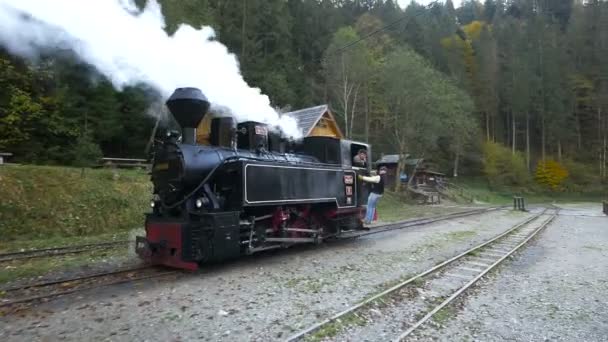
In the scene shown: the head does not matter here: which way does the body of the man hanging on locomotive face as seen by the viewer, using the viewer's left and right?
facing to the left of the viewer

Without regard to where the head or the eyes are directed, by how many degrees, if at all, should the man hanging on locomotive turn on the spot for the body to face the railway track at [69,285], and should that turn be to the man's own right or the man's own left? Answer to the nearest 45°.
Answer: approximately 45° to the man's own left

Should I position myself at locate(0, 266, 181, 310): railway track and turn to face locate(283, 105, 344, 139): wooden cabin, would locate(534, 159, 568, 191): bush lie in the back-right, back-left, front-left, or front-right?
front-right

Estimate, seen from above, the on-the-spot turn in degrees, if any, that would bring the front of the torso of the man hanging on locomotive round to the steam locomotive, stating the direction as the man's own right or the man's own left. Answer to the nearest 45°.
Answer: approximately 45° to the man's own left

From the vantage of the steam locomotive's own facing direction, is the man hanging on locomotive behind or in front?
behind

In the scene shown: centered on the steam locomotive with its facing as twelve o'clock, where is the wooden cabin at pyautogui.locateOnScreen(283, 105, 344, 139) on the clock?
The wooden cabin is roughly at 5 o'clock from the steam locomotive.

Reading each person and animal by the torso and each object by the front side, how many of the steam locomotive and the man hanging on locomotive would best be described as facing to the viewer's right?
0

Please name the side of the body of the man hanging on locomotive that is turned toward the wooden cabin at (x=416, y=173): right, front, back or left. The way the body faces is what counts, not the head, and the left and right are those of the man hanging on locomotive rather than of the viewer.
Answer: right

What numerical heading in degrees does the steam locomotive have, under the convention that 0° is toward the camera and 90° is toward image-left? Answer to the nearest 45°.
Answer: approximately 45°

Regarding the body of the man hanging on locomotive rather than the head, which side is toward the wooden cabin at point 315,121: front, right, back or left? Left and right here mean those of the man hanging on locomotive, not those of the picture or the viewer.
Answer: right

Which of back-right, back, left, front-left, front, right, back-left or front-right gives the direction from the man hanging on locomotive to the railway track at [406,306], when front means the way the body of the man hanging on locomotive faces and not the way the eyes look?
left
